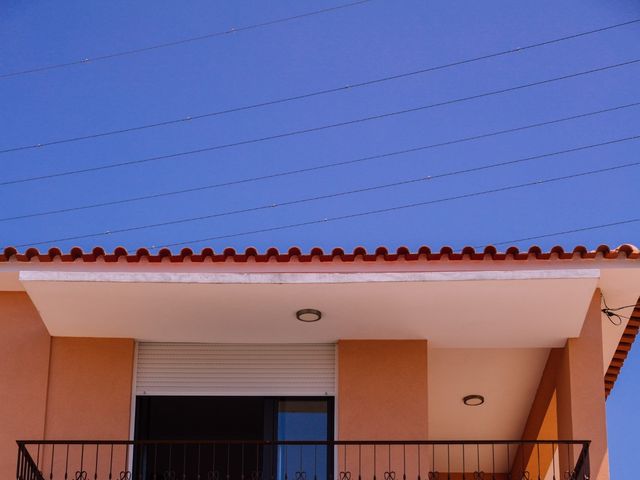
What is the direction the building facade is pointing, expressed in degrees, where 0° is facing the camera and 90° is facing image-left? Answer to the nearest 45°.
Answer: approximately 0°
